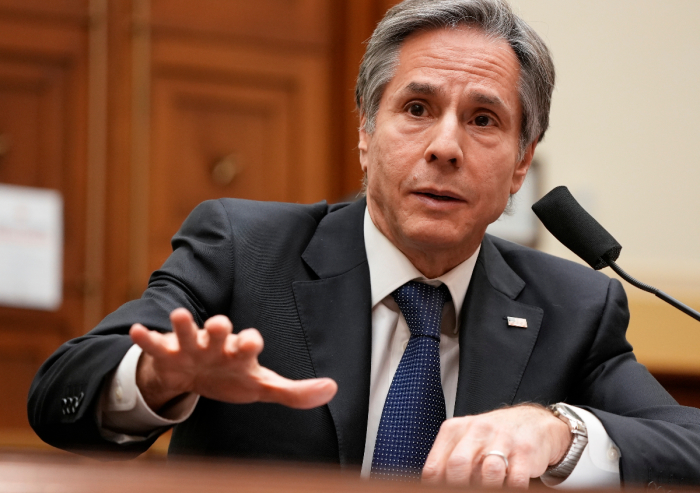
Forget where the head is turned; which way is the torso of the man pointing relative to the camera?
toward the camera

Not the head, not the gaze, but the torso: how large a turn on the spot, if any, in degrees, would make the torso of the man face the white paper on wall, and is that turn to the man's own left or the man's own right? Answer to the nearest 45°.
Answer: approximately 135° to the man's own right
